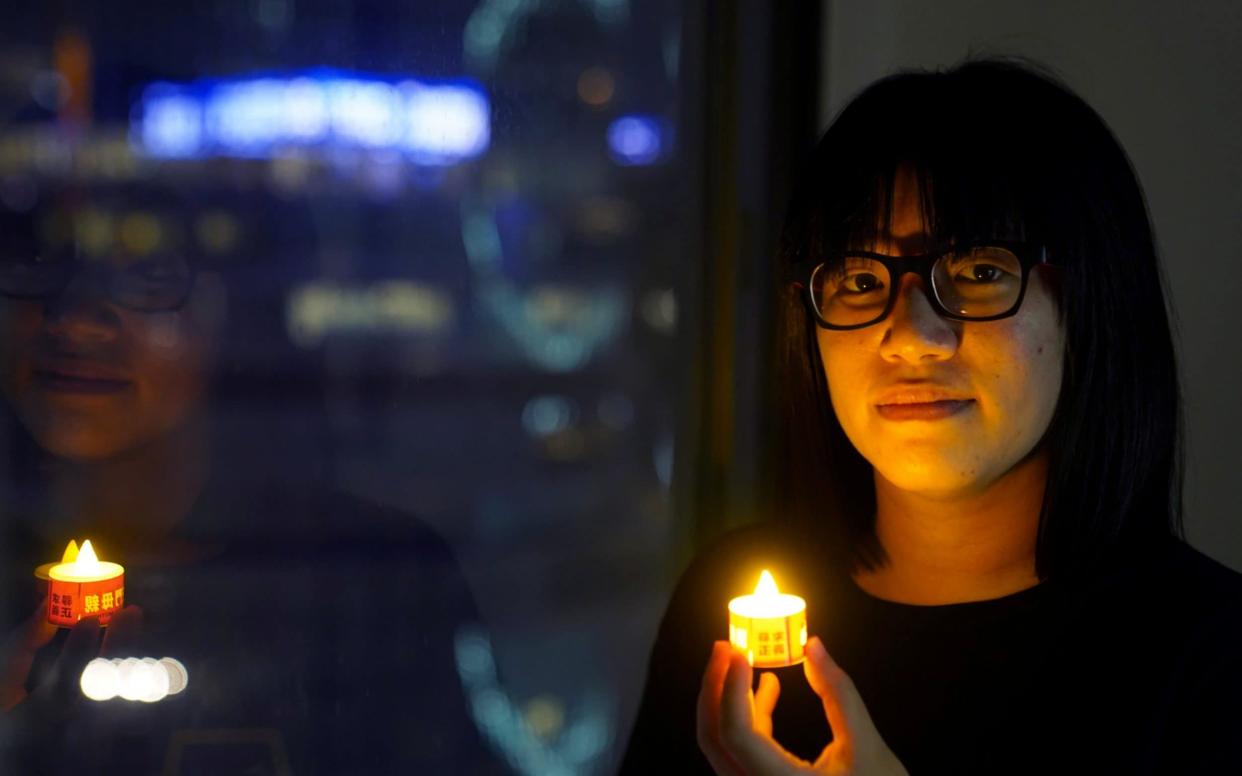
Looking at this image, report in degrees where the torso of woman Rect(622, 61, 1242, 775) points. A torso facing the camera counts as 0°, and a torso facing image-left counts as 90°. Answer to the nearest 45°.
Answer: approximately 0°
